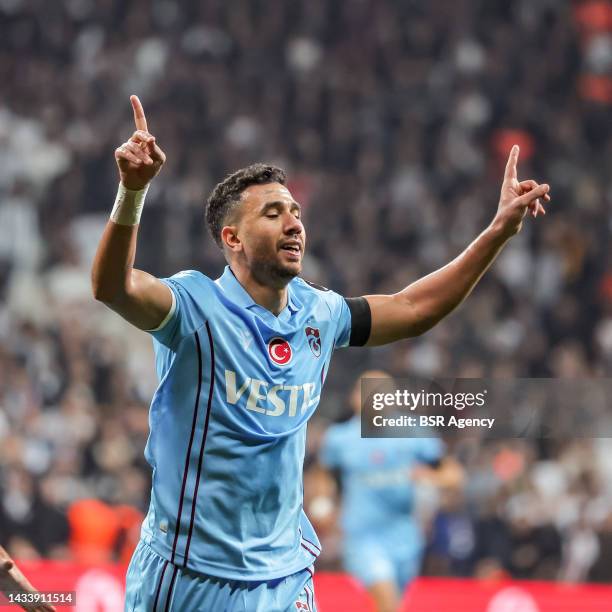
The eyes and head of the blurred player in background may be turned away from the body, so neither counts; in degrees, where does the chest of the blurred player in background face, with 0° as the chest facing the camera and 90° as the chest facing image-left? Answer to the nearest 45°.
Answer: approximately 0°
